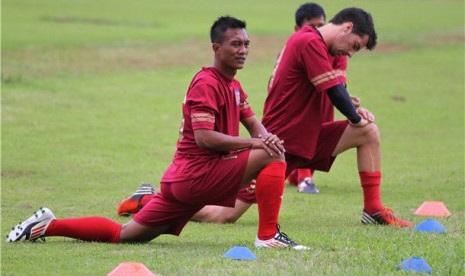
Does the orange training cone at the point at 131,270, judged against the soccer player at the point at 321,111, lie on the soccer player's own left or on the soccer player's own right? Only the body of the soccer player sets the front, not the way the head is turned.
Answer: on the soccer player's own right

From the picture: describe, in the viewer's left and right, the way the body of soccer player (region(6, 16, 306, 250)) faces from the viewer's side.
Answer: facing to the right of the viewer

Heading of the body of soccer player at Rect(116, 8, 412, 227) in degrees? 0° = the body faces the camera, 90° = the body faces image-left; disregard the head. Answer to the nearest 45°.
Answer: approximately 270°

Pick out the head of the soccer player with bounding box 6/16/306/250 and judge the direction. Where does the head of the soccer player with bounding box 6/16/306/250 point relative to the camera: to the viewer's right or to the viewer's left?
to the viewer's right
